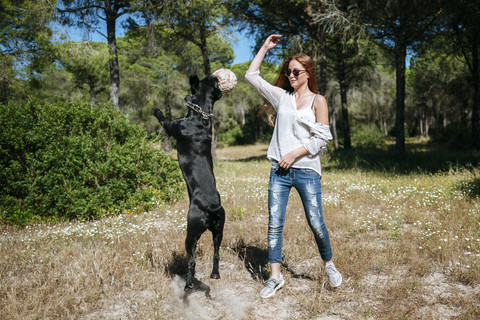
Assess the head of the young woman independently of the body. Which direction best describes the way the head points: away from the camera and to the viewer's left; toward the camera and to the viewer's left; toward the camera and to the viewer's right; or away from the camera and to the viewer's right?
toward the camera and to the viewer's left

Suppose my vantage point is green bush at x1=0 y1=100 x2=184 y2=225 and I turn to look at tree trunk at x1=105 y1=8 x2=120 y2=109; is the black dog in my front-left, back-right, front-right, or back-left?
back-right

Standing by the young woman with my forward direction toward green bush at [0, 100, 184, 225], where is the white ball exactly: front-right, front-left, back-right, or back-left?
front-left

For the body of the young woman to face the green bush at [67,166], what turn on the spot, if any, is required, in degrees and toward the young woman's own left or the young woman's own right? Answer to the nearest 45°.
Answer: approximately 135° to the young woman's own right

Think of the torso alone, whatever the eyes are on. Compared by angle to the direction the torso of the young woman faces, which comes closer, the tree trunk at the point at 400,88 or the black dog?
the black dog

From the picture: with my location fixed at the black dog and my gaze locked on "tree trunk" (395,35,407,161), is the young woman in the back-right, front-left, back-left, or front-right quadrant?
front-right

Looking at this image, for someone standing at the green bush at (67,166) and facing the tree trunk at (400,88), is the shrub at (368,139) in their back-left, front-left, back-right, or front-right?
front-left

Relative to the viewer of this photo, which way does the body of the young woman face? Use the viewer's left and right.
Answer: facing the viewer

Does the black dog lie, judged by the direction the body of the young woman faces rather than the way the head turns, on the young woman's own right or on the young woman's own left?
on the young woman's own right
